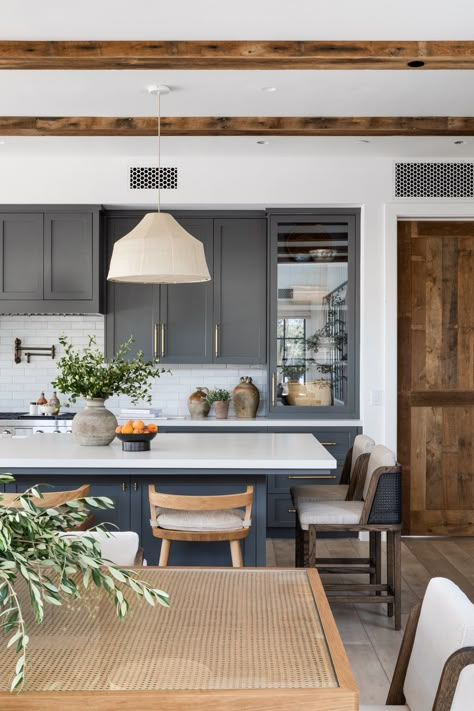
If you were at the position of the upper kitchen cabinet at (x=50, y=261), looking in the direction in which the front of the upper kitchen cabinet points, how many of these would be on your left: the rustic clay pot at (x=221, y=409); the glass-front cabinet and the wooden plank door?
3

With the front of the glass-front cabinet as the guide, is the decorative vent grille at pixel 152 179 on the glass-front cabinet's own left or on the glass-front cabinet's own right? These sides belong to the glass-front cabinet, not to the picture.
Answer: on the glass-front cabinet's own right

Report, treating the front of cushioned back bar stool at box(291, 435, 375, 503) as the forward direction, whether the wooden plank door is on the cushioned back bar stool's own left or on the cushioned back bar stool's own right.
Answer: on the cushioned back bar stool's own right

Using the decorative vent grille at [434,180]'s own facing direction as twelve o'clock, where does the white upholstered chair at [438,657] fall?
The white upholstered chair is roughly at 12 o'clock from the decorative vent grille.

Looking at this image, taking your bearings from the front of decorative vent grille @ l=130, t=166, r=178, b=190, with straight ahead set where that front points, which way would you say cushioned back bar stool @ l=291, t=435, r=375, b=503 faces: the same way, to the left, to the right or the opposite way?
to the right

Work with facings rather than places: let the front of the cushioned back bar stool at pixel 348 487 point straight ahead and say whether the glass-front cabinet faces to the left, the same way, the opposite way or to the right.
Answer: to the left

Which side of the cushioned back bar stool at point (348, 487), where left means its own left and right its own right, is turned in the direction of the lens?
left

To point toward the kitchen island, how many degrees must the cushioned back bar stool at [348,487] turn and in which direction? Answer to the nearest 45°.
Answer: approximately 45° to its left

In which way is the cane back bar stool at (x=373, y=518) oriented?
to the viewer's left
